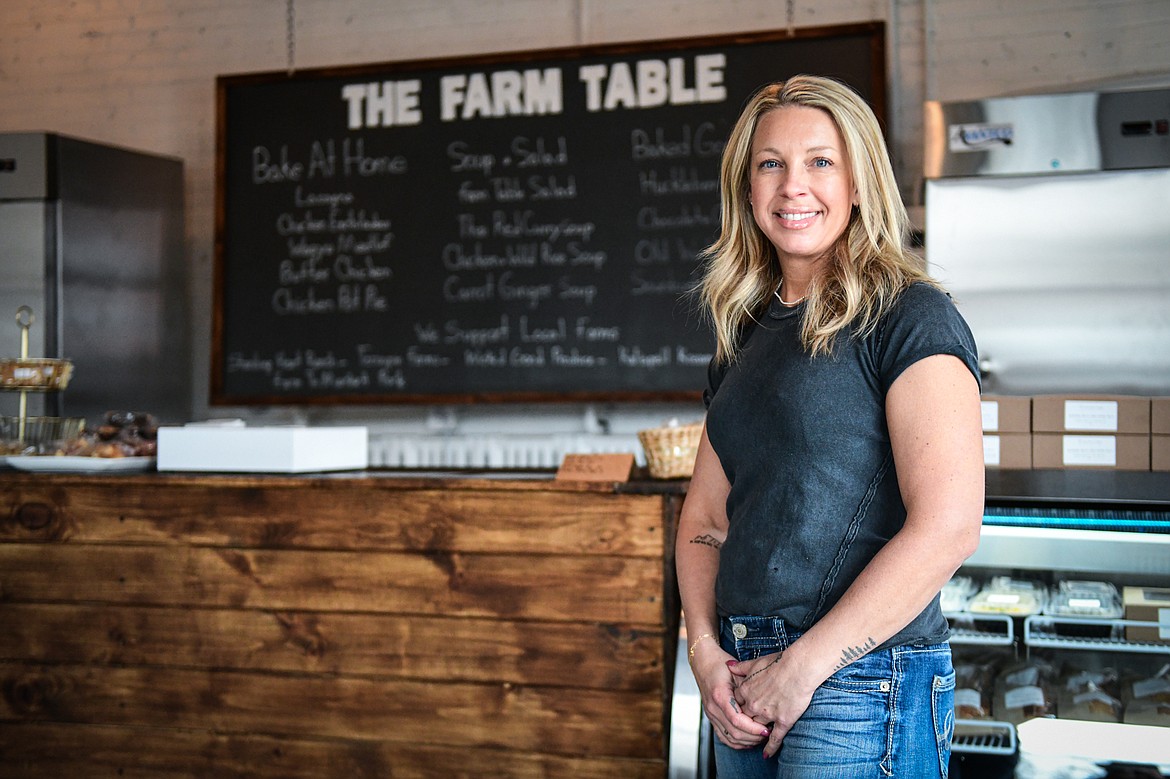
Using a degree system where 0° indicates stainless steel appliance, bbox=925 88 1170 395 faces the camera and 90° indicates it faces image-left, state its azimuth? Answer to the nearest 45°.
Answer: approximately 0°

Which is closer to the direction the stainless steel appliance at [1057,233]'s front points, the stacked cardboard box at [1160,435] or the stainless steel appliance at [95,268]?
the stacked cardboard box

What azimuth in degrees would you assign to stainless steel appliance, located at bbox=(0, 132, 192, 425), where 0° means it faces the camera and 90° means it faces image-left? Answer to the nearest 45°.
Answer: approximately 45°

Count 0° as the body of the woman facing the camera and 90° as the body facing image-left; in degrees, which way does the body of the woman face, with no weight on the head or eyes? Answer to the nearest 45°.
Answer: approximately 45°

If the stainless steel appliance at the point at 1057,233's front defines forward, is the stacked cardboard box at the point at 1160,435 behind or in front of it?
in front

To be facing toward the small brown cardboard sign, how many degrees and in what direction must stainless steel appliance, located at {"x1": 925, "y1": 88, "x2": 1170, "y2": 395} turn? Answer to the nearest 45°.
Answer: approximately 45° to its right

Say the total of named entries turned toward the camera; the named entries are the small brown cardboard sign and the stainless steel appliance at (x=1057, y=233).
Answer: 2

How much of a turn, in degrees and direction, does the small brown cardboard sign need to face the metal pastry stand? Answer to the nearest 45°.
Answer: approximately 90° to its right
